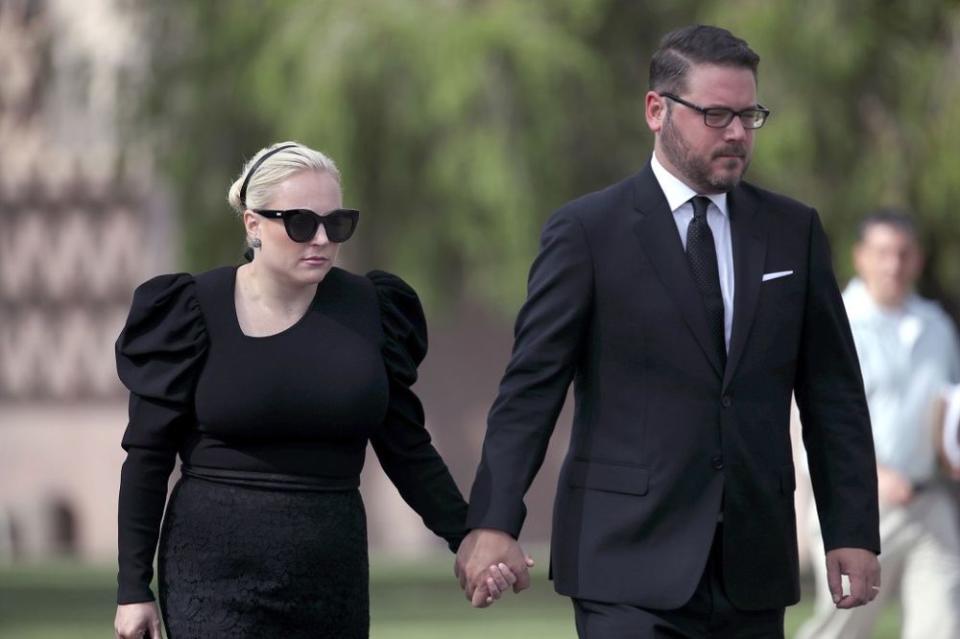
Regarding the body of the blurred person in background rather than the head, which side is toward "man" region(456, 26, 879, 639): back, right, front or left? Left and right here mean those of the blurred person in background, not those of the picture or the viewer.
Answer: front

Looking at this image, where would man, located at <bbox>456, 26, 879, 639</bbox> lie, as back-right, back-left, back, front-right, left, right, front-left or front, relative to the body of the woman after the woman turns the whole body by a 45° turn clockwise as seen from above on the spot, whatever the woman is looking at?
left

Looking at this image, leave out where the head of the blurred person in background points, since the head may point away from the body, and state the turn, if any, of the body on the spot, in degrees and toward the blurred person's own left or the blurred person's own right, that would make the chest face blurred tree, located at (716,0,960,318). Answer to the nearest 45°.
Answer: approximately 180°

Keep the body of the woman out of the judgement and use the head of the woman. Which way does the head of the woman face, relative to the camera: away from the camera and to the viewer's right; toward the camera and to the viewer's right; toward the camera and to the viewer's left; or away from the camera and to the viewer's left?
toward the camera and to the viewer's right

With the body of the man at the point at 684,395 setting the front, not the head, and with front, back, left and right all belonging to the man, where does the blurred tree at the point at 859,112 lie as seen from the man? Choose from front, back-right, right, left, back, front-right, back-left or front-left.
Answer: back-left

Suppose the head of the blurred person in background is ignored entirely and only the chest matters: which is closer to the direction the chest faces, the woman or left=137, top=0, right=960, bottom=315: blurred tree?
the woman

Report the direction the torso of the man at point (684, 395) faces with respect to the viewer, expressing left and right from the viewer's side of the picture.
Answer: facing the viewer and to the right of the viewer

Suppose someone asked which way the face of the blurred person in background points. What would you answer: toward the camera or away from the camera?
toward the camera

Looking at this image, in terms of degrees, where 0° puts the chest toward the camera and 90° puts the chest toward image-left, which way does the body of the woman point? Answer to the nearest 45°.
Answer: approximately 315°

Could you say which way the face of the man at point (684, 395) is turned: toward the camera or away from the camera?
toward the camera

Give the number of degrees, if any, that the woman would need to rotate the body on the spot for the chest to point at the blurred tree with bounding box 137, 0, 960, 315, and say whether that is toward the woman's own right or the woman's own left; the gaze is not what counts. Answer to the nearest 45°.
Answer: approximately 135° to the woman's own left

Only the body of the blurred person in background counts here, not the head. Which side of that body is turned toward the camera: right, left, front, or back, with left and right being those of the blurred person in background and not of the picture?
front

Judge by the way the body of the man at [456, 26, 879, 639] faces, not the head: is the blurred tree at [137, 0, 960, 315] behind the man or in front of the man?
behind
